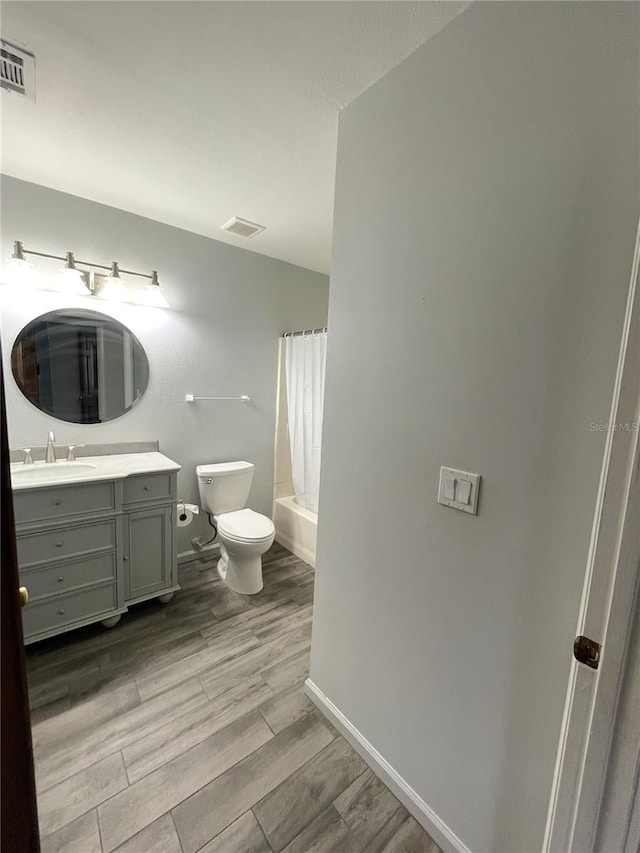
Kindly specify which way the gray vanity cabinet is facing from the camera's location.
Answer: facing the viewer and to the right of the viewer

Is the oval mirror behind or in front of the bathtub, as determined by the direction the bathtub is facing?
in front

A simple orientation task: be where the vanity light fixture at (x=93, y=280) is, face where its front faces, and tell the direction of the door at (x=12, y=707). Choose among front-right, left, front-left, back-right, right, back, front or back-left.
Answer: front-right

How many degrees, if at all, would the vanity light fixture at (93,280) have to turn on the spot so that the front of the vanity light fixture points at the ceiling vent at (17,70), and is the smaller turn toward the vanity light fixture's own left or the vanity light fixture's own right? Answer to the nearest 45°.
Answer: approximately 45° to the vanity light fixture's own right

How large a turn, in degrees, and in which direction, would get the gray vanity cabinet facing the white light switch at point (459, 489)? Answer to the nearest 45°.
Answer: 0° — it already faces it

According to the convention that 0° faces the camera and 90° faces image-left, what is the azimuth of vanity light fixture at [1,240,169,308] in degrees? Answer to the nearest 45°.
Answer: approximately 315°

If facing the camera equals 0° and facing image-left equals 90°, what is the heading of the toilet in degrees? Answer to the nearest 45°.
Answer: approximately 315°

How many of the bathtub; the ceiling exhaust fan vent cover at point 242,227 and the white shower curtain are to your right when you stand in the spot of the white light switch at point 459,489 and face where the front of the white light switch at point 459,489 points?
3

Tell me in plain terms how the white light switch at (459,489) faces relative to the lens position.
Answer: facing the viewer and to the left of the viewer
